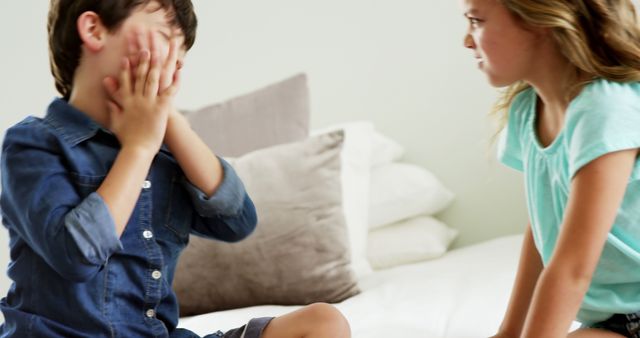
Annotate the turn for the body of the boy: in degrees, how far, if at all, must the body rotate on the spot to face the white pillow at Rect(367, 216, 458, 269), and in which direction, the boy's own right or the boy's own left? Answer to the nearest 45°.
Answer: approximately 90° to the boy's own left

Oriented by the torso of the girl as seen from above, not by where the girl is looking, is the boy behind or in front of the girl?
in front

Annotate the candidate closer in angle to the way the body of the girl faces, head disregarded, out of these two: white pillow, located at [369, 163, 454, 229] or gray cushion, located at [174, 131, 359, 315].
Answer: the gray cushion

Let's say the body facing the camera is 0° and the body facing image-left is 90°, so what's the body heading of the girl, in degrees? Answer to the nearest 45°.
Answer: approximately 45°

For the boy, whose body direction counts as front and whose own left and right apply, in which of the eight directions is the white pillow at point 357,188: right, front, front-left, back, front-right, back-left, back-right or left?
left

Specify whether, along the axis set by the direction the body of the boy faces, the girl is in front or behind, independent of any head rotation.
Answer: in front

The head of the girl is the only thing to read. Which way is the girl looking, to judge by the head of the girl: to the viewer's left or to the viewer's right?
to the viewer's left

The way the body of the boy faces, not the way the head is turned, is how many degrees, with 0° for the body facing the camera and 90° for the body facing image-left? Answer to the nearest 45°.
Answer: approximately 315°
